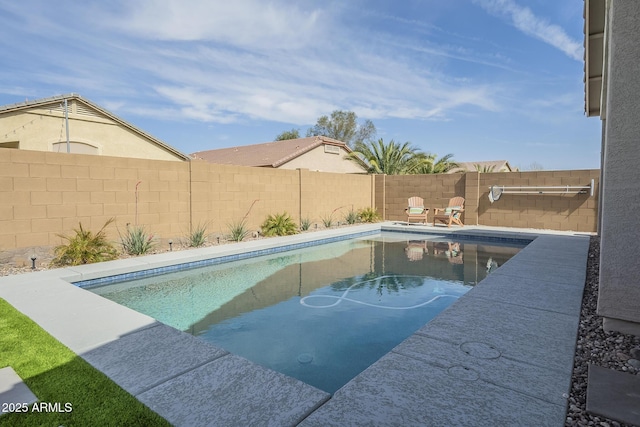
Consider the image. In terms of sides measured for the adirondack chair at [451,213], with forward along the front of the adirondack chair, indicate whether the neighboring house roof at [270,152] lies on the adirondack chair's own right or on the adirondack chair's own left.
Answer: on the adirondack chair's own right

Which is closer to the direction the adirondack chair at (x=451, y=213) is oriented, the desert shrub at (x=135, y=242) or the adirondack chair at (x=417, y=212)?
the desert shrub

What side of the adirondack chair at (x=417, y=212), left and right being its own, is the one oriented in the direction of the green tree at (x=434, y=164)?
back

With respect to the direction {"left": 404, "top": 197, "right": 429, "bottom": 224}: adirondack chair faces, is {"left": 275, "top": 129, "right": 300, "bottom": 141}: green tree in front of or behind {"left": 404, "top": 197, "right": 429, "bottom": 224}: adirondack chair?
behind

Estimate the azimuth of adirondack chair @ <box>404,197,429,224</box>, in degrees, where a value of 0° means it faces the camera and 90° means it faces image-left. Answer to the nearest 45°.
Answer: approximately 0°

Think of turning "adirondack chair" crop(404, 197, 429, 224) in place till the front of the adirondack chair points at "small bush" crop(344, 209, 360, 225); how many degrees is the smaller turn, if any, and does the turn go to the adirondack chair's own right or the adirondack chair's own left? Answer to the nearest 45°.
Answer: approximately 90° to the adirondack chair's own right

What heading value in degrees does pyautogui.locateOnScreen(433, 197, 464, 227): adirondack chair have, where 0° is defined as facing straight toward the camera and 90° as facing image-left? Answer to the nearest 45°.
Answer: approximately 45°
